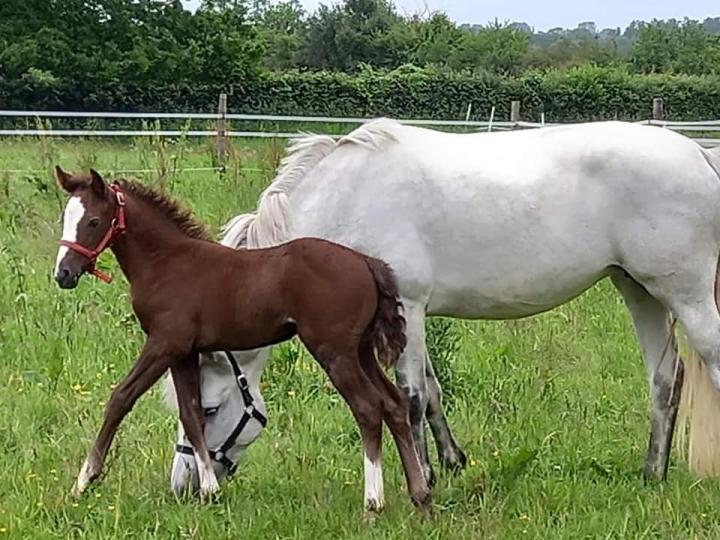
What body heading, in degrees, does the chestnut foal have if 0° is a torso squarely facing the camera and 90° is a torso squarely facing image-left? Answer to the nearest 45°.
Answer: approximately 90°

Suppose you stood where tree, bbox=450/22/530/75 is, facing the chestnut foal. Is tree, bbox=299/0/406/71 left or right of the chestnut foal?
right

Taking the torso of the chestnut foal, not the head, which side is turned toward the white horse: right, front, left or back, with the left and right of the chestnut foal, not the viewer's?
back

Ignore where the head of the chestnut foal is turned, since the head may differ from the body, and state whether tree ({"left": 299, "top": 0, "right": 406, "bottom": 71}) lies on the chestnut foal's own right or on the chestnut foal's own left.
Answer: on the chestnut foal's own right

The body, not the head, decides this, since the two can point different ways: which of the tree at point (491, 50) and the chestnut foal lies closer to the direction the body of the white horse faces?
the chestnut foal

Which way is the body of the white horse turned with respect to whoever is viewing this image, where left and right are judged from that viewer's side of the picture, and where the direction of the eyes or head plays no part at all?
facing to the left of the viewer

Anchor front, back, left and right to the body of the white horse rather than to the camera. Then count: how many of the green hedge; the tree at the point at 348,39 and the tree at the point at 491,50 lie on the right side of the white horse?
3

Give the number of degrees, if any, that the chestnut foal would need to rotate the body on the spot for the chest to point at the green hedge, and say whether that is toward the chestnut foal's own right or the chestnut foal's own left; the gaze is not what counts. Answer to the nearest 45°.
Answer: approximately 90° to the chestnut foal's own right

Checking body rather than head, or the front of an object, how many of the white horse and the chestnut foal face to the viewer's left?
2

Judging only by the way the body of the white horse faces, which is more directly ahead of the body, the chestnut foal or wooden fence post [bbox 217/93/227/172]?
the chestnut foal

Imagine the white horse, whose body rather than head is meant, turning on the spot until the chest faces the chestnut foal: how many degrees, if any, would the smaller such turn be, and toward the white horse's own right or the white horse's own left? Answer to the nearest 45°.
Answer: approximately 45° to the white horse's own left

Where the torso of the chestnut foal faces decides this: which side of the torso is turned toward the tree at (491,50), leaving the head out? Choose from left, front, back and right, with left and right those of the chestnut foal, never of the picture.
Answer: right

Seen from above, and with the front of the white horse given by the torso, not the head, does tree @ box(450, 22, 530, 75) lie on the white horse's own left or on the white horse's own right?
on the white horse's own right
